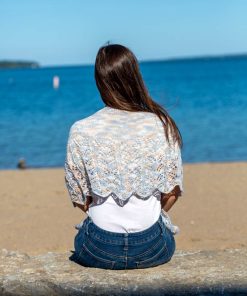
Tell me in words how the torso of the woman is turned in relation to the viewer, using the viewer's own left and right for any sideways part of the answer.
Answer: facing away from the viewer
